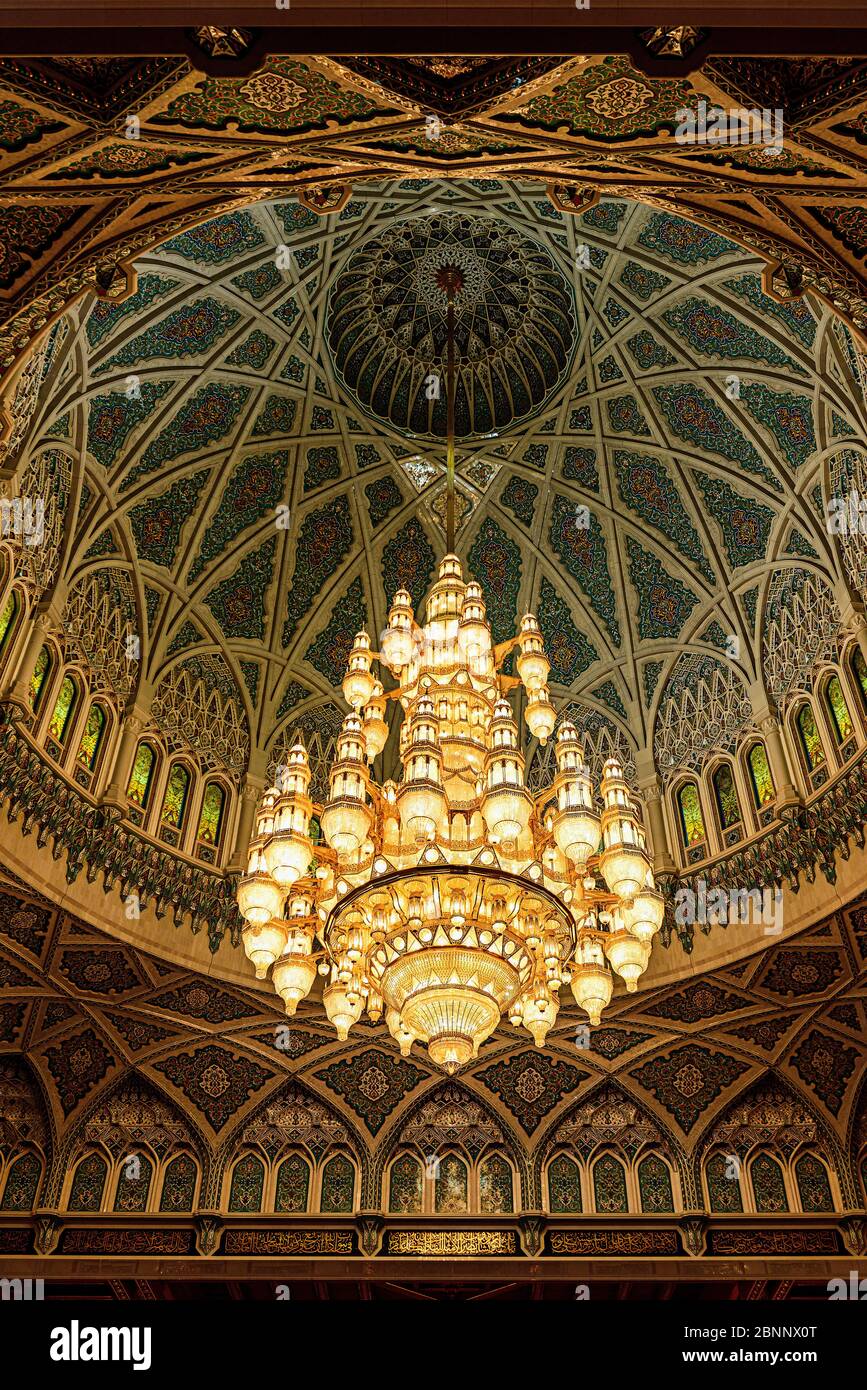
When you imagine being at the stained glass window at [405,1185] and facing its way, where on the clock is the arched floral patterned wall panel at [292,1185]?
the arched floral patterned wall panel at [292,1185] is roughly at 3 o'clock from the stained glass window at [405,1185].

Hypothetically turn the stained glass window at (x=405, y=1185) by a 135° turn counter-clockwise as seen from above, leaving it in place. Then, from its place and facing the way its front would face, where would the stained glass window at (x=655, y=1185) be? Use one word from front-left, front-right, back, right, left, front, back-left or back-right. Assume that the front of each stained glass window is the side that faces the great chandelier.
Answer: front-right

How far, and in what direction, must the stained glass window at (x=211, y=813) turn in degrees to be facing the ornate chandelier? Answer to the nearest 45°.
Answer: approximately 45° to its right

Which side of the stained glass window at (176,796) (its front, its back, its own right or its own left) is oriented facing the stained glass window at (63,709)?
right

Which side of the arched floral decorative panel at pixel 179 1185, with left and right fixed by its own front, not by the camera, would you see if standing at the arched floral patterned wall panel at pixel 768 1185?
left

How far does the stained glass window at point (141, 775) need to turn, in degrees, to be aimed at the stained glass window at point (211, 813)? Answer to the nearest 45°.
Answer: approximately 90° to its left

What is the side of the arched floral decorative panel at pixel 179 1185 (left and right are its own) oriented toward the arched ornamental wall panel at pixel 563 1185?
left

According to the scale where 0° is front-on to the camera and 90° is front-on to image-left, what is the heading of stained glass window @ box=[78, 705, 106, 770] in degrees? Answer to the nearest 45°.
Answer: approximately 315°
